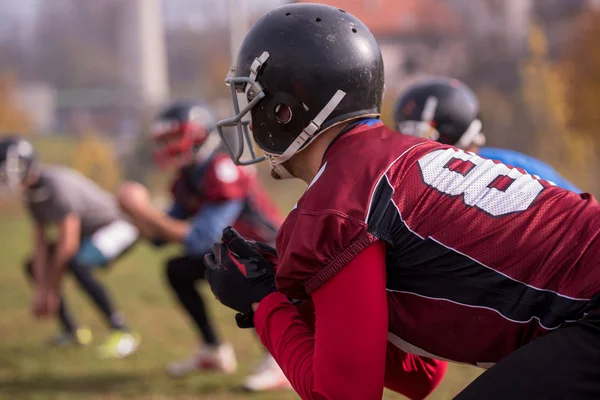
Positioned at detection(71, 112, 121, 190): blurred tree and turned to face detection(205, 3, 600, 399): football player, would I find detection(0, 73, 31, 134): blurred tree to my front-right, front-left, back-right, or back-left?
back-right

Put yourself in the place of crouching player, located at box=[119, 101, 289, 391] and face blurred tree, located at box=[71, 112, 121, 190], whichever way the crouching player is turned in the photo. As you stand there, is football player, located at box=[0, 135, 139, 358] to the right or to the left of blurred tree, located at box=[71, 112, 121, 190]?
left

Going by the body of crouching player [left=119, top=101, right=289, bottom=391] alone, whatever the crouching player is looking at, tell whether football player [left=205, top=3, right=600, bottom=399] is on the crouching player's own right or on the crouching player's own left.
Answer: on the crouching player's own left

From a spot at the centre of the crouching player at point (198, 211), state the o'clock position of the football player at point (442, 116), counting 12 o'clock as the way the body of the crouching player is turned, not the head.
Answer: The football player is roughly at 7 o'clock from the crouching player.

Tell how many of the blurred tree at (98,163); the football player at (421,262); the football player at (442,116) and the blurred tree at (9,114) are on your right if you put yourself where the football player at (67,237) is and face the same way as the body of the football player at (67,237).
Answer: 2

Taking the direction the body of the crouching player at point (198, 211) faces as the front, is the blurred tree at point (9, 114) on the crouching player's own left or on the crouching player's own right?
on the crouching player's own right

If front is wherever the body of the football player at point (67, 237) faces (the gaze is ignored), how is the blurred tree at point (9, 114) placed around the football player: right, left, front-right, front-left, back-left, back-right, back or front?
right

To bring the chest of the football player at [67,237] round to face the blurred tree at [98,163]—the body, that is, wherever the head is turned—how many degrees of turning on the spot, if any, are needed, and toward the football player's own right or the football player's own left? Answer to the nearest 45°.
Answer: approximately 90° to the football player's own right

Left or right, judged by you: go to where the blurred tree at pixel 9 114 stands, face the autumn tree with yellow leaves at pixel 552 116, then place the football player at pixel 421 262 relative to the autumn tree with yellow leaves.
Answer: right

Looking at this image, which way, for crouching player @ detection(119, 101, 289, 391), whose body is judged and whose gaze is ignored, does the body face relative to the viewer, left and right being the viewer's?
facing to the left of the viewer

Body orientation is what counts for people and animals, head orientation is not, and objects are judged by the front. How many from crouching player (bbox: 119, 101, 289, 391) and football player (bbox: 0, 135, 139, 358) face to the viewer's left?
2

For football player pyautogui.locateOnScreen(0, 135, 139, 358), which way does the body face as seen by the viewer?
to the viewer's left

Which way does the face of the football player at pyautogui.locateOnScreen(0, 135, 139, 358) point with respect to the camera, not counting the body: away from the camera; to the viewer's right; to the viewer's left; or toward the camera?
to the viewer's left
